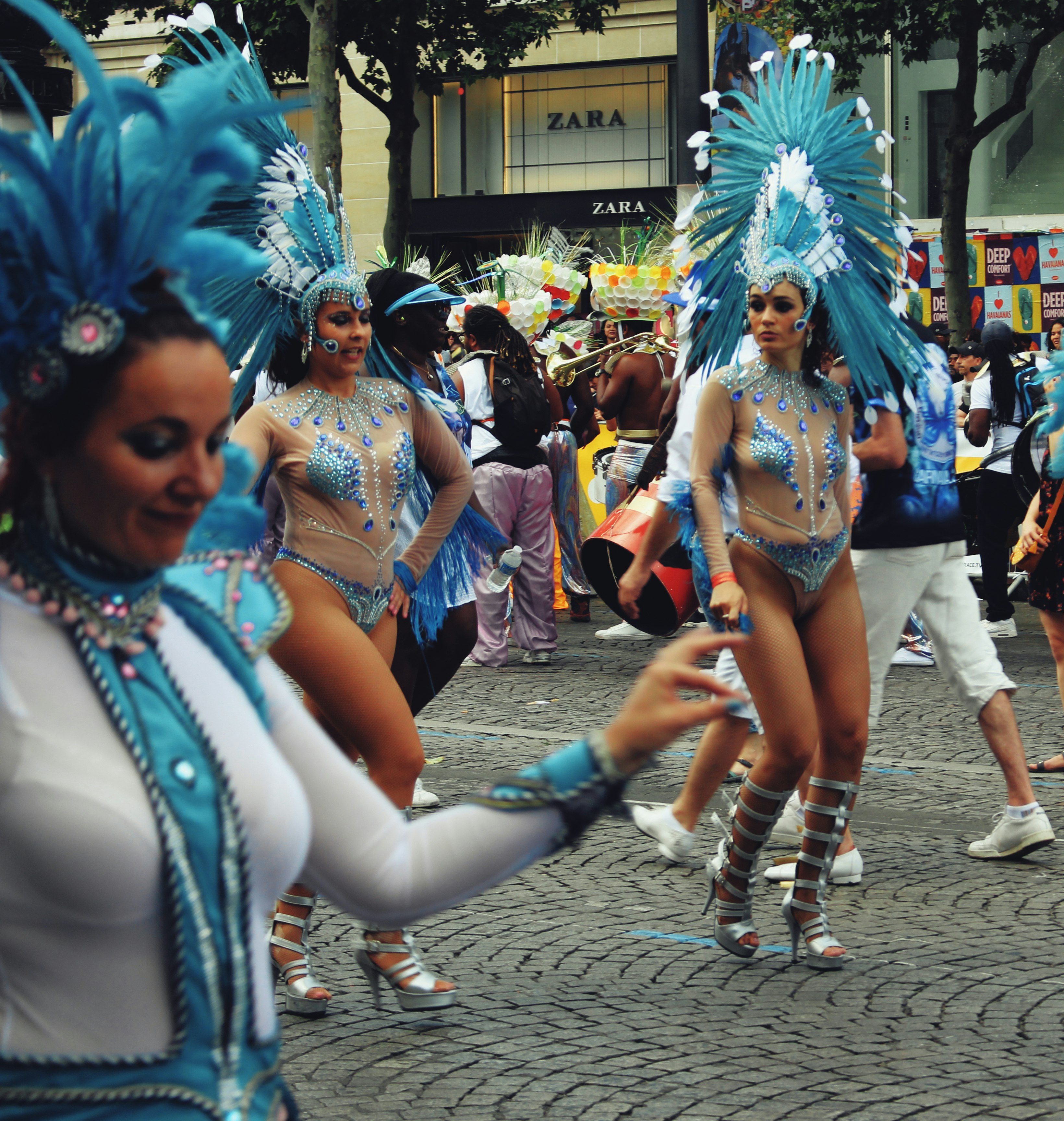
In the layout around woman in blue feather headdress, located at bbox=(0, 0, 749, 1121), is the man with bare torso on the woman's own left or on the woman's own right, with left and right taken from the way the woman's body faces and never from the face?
on the woman's own left

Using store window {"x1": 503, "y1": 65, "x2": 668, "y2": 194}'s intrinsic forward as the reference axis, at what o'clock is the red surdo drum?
The red surdo drum is roughly at 12 o'clock from the store window.

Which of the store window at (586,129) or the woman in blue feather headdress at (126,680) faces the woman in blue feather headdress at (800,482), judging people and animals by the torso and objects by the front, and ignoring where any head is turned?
the store window

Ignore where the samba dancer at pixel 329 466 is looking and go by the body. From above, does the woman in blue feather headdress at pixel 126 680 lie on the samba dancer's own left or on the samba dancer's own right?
on the samba dancer's own right

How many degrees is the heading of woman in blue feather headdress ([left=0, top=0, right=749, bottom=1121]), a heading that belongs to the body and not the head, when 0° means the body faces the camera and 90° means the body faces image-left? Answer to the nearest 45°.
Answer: approximately 315°

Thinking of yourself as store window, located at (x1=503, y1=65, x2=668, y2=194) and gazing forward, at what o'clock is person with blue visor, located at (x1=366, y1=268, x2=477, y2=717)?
The person with blue visor is roughly at 12 o'clock from the store window.

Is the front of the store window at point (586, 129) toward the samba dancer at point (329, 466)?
yes

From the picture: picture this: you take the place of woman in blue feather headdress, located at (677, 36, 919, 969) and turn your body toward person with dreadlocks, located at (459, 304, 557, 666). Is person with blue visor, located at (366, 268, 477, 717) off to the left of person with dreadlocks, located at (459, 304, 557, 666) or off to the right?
left

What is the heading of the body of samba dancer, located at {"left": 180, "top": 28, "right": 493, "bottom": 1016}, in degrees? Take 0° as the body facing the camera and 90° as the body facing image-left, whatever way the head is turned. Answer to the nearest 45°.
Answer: approximately 315°

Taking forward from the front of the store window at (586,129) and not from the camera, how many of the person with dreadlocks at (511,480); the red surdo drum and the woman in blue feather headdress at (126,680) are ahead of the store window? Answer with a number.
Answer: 3
